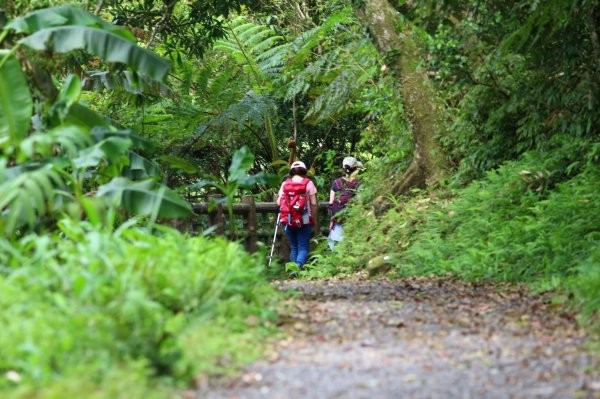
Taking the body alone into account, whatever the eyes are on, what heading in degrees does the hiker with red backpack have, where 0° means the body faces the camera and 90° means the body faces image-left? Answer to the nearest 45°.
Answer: approximately 180°

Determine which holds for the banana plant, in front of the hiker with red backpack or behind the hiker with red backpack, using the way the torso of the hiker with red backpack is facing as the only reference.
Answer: behind

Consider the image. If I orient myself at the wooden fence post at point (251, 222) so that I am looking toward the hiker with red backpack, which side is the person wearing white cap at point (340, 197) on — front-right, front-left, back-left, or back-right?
front-left

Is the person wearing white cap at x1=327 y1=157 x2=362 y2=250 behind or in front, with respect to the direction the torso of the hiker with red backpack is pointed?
in front

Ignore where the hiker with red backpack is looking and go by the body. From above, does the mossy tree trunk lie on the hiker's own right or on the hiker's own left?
on the hiker's own right

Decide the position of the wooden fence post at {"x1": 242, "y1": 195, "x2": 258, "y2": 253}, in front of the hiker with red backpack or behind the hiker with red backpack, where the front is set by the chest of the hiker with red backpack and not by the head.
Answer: in front

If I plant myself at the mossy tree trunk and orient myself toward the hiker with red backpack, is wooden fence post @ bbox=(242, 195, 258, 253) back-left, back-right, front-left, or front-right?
front-right

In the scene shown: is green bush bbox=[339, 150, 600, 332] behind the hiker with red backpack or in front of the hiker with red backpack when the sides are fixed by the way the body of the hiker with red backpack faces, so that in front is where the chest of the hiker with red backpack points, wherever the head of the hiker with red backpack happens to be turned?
behind

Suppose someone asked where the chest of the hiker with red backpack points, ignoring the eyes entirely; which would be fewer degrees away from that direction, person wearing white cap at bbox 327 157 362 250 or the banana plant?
the person wearing white cap

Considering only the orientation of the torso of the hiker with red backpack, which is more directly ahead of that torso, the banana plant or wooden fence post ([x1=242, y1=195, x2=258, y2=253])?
the wooden fence post
